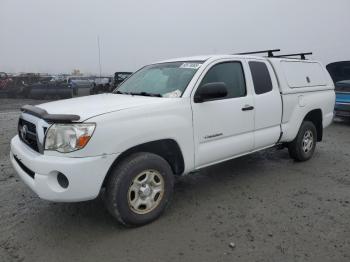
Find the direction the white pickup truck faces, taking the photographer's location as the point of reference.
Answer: facing the viewer and to the left of the viewer
